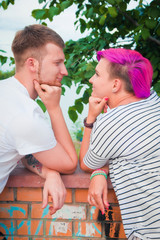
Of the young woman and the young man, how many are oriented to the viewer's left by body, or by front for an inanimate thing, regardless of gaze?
1

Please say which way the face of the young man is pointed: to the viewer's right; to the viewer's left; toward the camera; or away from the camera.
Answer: to the viewer's right

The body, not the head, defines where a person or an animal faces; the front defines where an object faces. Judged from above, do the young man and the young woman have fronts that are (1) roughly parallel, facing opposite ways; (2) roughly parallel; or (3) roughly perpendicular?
roughly parallel, facing opposite ways

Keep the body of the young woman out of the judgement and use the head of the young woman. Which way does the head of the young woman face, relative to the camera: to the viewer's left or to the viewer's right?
to the viewer's left

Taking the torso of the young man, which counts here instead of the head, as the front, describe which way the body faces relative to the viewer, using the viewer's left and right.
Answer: facing to the right of the viewer

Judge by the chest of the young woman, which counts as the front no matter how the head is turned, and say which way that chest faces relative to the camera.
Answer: to the viewer's left
